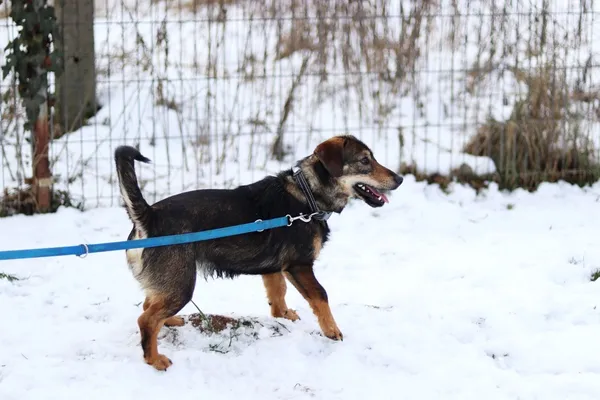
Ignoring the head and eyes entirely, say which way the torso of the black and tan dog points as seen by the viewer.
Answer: to the viewer's right

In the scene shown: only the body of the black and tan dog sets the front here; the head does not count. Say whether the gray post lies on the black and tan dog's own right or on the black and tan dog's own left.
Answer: on the black and tan dog's own left
